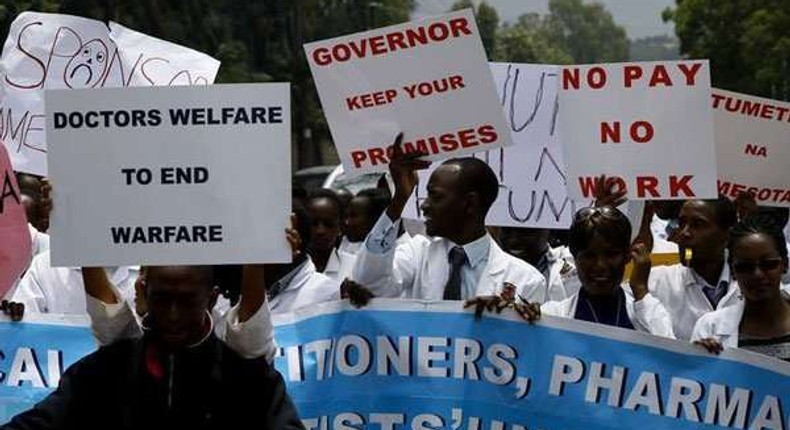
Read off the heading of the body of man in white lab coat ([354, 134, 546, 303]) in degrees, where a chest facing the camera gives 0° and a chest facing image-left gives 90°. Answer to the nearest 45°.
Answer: approximately 45°

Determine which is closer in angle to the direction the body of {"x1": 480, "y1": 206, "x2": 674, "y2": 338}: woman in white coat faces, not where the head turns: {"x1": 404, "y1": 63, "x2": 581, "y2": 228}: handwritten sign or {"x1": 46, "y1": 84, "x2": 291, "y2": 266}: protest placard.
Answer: the protest placard

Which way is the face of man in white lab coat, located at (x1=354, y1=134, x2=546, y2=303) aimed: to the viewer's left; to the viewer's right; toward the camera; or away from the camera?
to the viewer's left

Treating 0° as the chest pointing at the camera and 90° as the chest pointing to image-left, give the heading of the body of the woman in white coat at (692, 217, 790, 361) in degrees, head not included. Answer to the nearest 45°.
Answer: approximately 0°

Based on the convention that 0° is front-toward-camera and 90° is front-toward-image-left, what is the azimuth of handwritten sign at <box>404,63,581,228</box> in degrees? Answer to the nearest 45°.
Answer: approximately 0°
